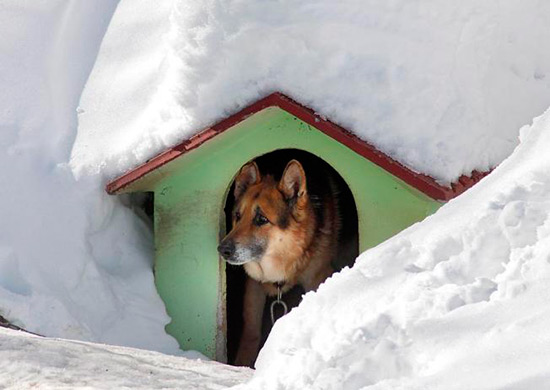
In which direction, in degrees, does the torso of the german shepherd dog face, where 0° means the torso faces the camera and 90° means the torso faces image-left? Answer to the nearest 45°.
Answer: approximately 45°

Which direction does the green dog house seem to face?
toward the camera
